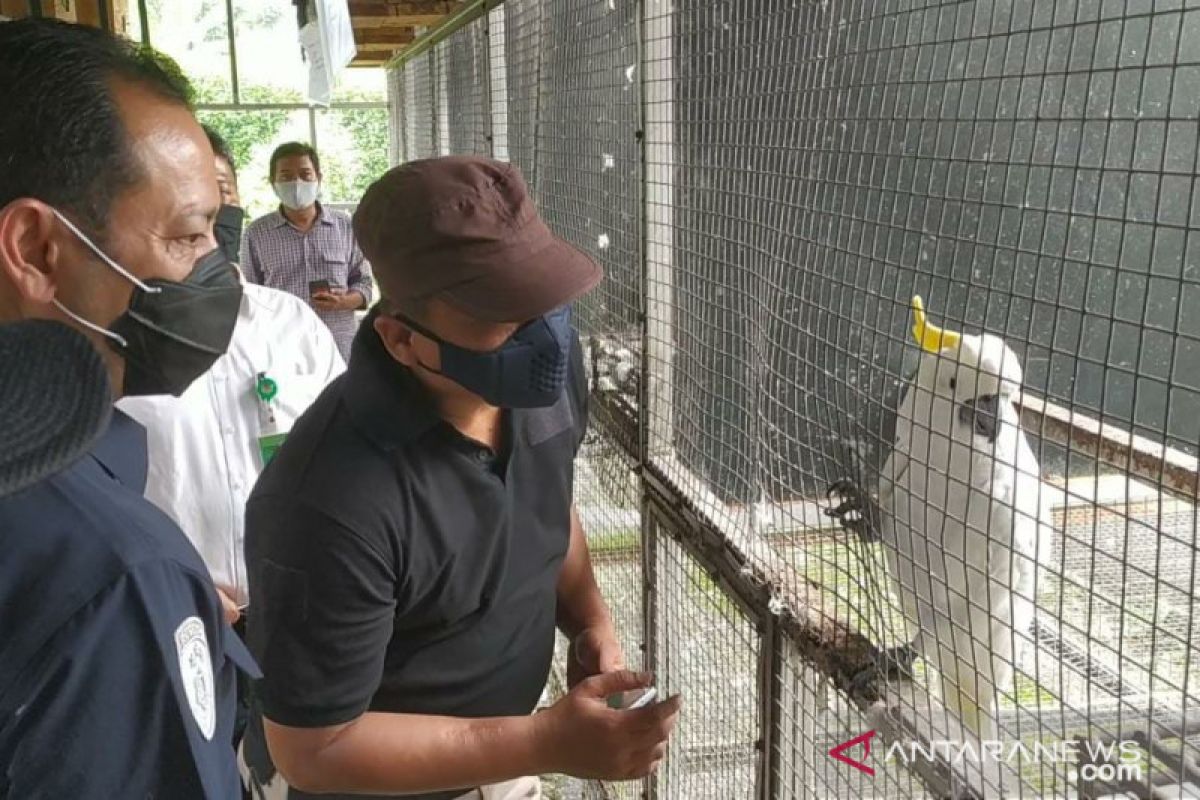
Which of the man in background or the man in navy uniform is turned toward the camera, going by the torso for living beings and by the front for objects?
the man in background

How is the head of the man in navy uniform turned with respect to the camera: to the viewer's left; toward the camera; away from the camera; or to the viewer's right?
to the viewer's right

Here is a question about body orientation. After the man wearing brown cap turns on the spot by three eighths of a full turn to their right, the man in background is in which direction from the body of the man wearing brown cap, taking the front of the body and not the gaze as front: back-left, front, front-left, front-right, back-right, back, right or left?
right

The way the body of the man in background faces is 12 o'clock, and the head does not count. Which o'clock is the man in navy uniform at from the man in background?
The man in navy uniform is roughly at 12 o'clock from the man in background.

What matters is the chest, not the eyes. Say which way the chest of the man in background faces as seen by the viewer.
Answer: toward the camera

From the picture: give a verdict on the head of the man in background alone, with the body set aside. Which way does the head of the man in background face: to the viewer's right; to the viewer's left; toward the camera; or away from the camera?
toward the camera

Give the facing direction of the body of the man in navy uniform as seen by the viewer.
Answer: to the viewer's right

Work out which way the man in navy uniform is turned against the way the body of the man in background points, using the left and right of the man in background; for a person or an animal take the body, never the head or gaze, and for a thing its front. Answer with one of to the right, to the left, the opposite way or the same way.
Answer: to the left

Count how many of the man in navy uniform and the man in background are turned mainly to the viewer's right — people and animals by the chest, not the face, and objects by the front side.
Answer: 1

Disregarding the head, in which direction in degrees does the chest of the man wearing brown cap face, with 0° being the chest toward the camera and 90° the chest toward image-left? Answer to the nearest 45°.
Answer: approximately 315°

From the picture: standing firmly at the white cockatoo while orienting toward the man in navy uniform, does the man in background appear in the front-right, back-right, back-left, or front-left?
front-right

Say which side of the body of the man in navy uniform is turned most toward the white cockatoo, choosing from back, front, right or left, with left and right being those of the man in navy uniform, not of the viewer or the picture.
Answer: front

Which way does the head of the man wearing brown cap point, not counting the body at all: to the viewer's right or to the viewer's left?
to the viewer's right

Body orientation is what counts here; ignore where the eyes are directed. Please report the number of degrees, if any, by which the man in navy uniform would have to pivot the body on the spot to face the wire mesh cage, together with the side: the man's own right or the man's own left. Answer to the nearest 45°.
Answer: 0° — they already face it
